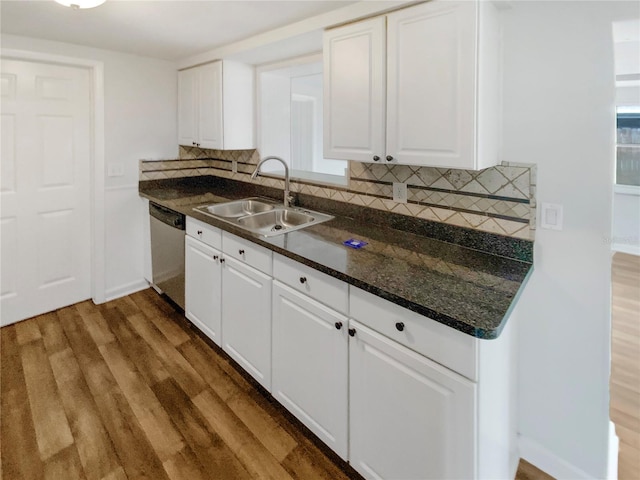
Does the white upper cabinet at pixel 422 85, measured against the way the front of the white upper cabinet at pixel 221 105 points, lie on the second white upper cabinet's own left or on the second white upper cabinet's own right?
on the second white upper cabinet's own left
